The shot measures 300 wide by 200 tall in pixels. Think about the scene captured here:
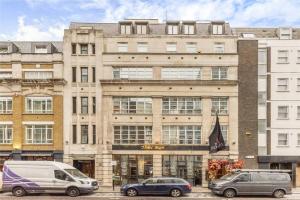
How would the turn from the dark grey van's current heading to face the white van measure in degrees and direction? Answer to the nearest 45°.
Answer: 0° — it already faces it

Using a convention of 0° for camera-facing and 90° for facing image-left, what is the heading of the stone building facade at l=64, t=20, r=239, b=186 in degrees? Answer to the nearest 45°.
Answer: approximately 0°

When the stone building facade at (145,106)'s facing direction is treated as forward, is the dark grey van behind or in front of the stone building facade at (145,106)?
in front

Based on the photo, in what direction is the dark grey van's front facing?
to the viewer's left

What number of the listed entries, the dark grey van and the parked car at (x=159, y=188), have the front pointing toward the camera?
0

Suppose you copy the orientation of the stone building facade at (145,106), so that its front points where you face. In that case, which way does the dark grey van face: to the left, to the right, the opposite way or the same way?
to the right

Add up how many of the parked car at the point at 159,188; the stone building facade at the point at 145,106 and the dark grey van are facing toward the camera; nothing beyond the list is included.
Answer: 1

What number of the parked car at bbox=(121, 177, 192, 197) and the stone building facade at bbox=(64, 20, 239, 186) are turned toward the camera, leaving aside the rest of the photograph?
1
